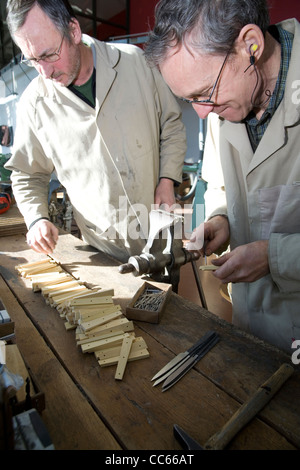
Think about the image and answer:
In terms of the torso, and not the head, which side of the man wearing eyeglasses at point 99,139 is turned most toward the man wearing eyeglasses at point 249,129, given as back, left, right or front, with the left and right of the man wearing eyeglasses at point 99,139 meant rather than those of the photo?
left

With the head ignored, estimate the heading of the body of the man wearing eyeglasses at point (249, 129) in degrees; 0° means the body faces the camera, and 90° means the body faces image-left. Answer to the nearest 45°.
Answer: approximately 45°

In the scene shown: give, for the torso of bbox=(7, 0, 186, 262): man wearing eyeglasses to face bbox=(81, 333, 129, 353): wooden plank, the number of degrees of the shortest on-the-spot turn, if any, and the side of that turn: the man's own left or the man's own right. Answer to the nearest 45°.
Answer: approximately 45° to the man's own left

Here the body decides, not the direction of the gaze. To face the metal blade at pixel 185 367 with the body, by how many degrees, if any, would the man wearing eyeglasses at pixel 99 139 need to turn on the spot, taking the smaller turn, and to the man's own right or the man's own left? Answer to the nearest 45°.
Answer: approximately 45° to the man's own left

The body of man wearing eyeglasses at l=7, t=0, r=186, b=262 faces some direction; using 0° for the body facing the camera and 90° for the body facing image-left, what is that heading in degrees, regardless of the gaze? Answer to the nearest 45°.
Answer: approximately 45°
